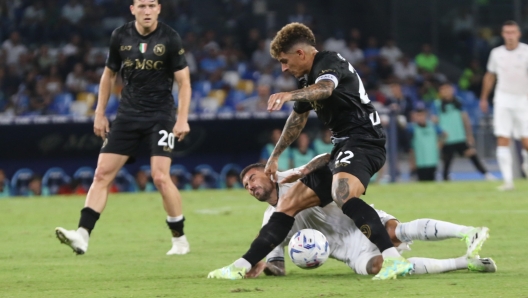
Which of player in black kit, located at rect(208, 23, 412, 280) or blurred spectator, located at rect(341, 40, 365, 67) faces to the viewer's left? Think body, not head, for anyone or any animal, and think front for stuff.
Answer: the player in black kit

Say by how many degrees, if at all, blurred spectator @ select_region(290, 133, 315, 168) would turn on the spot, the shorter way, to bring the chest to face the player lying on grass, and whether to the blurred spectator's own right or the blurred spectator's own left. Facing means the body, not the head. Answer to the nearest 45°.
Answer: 0° — they already face them

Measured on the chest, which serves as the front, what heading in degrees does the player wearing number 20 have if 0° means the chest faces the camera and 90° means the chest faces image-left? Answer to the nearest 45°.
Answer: approximately 0°

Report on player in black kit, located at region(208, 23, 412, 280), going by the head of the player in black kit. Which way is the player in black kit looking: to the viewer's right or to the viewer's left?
to the viewer's left

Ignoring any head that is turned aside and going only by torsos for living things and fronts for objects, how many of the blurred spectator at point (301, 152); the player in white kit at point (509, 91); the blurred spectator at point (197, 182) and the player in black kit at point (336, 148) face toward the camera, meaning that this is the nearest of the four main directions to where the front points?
3

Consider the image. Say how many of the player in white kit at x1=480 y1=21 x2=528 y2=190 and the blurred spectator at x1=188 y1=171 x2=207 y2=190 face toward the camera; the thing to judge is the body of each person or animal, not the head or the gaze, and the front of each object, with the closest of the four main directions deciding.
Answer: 2

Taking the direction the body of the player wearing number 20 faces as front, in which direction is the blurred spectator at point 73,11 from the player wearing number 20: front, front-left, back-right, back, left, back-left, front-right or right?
back

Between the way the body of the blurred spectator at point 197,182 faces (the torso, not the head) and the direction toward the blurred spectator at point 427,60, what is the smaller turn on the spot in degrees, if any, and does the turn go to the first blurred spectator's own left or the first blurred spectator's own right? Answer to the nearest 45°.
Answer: approximately 135° to the first blurred spectator's own left

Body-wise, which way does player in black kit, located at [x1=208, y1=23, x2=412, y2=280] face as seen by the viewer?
to the viewer's left

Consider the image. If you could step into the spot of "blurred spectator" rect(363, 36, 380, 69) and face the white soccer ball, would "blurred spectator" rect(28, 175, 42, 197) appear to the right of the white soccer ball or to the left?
right
